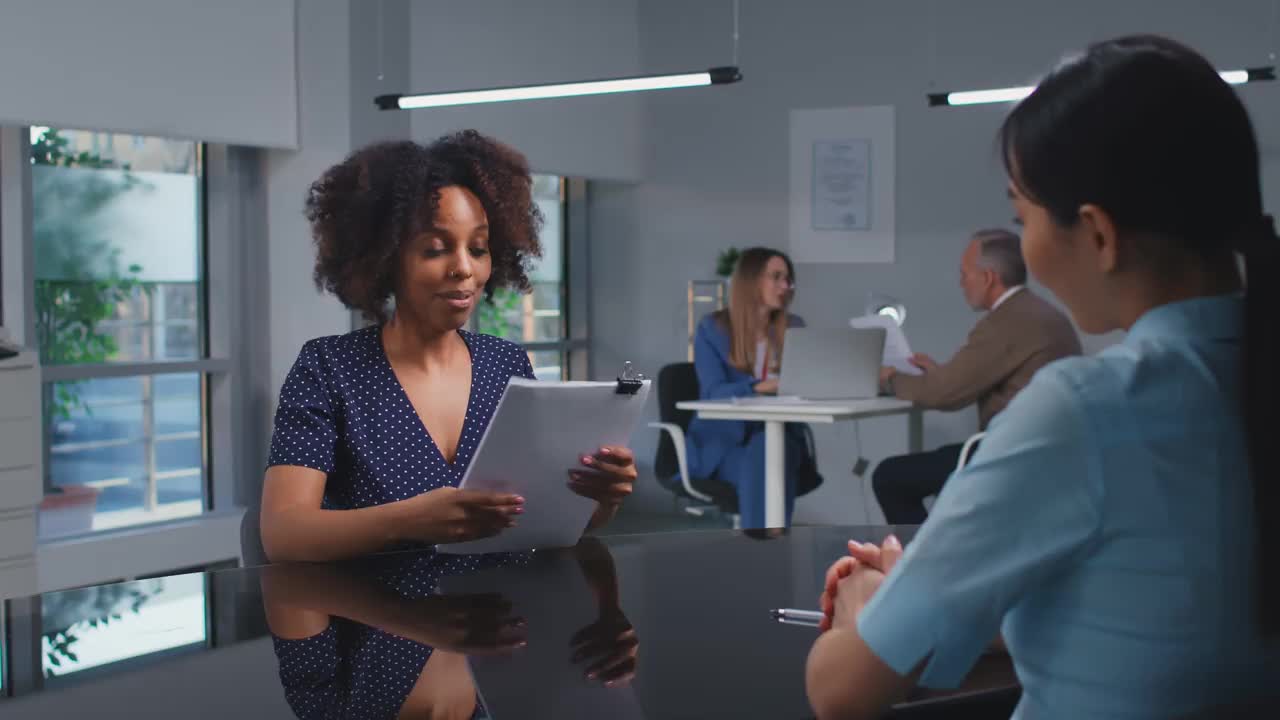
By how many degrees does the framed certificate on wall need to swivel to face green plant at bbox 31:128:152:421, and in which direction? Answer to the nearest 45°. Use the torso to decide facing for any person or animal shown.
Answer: approximately 45° to its right

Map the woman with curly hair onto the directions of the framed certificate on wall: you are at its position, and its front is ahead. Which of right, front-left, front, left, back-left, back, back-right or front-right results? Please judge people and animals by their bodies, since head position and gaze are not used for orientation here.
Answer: front

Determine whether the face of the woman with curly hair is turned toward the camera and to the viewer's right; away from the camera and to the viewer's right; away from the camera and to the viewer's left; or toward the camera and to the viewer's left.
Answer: toward the camera and to the viewer's right

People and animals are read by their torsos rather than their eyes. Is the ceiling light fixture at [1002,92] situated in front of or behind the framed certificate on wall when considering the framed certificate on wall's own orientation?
in front

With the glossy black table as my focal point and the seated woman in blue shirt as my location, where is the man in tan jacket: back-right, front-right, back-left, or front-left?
front-right

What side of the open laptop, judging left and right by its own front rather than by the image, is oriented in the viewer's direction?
back

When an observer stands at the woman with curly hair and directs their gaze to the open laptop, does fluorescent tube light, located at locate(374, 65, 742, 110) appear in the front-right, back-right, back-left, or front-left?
front-left

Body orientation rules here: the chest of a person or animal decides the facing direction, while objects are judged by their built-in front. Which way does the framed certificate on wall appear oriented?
toward the camera

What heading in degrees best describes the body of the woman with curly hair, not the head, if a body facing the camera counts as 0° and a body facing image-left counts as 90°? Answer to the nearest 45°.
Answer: approximately 315°

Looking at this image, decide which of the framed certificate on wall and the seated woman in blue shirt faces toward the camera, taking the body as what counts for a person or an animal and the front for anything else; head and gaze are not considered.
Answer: the framed certificate on wall

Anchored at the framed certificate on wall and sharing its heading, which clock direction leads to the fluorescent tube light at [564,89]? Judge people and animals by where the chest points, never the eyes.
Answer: The fluorescent tube light is roughly at 1 o'clock from the framed certificate on wall.

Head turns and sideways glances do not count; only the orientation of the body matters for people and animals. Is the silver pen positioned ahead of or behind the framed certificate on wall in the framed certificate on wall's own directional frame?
ahead

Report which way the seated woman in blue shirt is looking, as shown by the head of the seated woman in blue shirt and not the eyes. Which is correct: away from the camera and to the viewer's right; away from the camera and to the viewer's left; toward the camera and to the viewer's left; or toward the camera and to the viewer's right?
away from the camera and to the viewer's left
